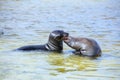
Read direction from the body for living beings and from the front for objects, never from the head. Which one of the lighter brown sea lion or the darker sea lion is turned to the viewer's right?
the darker sea lion

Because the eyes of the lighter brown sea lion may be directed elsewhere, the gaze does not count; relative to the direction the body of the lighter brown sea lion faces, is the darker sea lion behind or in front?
in front

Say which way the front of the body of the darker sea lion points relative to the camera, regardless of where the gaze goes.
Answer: to the viewer's right

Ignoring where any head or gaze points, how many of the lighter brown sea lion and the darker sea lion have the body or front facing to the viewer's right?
1

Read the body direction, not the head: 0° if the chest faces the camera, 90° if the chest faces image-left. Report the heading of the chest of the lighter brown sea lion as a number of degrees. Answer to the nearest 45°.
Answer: approximately 90°

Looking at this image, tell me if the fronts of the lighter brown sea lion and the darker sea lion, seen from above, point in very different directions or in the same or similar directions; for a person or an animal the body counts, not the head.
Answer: very different directions

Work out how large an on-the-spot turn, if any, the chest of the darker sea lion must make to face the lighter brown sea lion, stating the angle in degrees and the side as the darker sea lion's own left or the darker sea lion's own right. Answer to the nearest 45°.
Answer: approximately 45° to the darker sea lion's own right
